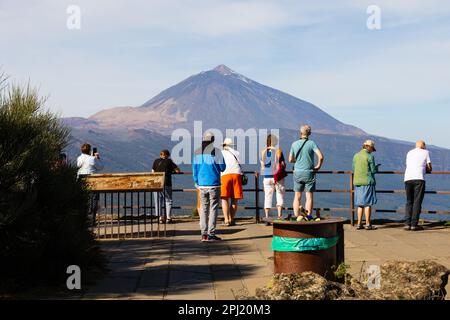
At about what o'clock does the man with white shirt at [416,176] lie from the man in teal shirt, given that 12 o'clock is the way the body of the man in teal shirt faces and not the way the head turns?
The man with white shirt is roughly at 2 o'clock from the man in teal shirt.

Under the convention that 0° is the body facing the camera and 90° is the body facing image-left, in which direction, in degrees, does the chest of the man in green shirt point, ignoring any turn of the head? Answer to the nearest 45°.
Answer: approximately 225°

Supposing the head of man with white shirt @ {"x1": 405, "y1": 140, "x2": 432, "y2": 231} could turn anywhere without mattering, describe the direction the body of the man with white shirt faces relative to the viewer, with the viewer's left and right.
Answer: facing away from the viewer and to the right of the viewer

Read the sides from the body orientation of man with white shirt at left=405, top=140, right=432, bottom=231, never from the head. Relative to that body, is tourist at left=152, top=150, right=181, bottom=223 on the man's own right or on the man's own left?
on the man's own left

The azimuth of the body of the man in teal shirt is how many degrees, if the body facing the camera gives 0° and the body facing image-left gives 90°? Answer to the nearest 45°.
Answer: approximately 180°

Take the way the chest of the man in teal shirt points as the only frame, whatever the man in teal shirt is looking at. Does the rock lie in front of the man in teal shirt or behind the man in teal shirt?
behind

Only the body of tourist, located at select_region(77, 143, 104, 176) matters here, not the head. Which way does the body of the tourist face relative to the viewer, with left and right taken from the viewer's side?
facing away from the viewer and to the right of the viewer

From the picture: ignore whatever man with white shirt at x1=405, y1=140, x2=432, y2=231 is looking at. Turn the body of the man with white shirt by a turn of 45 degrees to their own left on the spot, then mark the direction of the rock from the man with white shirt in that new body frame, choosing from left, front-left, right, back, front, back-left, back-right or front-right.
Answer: back

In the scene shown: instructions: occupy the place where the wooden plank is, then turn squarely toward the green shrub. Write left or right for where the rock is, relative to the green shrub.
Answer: left
